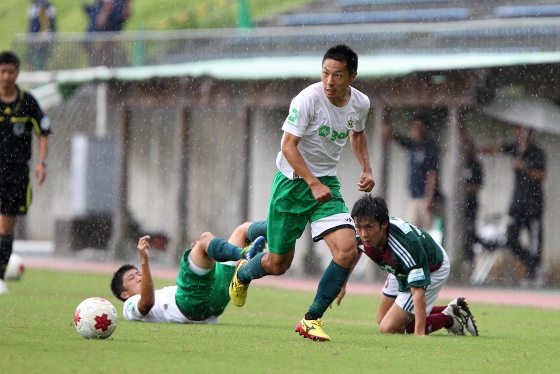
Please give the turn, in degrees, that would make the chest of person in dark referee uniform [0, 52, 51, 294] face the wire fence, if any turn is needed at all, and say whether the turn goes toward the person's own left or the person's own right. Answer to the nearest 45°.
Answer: approximately 135° to the person's own left

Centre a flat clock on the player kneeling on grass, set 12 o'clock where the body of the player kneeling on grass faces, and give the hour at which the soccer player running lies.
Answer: The soccer player running is roughly at 12 o'clock from the player kneeling on grass.

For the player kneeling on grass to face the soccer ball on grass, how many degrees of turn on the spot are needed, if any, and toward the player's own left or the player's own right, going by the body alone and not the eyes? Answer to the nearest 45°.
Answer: approximately 90° to the player's own right

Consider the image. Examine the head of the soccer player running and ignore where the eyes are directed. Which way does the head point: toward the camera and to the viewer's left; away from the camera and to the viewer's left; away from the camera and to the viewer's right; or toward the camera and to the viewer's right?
toward the camera and to the viewer's left

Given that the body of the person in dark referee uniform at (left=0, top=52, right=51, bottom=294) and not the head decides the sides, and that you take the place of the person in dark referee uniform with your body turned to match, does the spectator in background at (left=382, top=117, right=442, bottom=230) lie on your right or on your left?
on your left

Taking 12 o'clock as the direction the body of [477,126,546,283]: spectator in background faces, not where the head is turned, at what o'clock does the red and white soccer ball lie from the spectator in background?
The red and white soccer ball is roughly at 11 o'clock from the spectator in background.

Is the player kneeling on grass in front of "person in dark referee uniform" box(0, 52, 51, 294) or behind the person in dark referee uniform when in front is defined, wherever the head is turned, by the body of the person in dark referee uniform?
in front

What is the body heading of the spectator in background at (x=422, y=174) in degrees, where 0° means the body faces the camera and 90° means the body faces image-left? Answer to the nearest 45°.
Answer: approximately 45°

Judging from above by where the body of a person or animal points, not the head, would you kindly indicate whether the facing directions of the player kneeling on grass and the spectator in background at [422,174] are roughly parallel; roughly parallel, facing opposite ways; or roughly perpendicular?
roughly parallel

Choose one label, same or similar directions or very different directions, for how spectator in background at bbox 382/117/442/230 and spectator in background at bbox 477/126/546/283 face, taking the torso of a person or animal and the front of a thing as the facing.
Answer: same or similar directions

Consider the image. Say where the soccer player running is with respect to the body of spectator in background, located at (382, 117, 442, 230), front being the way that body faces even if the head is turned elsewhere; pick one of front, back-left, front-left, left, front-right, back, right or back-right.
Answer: front-left

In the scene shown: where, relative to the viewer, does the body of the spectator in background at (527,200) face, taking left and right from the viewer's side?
facing the viewer and to the left of the viewer

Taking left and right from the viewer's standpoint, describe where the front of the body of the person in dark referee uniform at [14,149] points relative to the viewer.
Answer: facing the viewer

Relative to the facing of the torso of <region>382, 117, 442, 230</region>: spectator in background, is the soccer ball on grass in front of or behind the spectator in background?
in front

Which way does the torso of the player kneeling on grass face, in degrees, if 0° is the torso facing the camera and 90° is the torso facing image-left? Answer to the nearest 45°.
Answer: approximately 45°

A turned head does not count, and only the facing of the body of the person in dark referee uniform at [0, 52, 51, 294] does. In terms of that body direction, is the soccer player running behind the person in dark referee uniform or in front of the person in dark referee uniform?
in front
